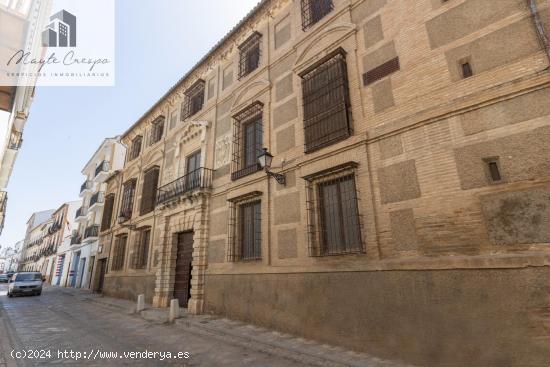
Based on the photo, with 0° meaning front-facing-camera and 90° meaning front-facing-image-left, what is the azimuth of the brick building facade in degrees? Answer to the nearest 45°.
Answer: approximately 45°

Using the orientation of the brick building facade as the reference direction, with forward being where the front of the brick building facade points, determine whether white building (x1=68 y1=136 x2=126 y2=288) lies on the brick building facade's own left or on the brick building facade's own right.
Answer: on the brick building facade's own right

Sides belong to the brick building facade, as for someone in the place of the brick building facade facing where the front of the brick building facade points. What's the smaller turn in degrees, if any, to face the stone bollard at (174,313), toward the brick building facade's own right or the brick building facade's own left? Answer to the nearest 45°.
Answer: approximately 90° to the brick building facade's own right

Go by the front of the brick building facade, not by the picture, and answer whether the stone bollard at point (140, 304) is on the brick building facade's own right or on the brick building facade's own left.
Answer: on the brick building facade's own right

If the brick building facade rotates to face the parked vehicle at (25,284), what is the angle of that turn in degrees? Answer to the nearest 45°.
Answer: approximately 90° to its right
